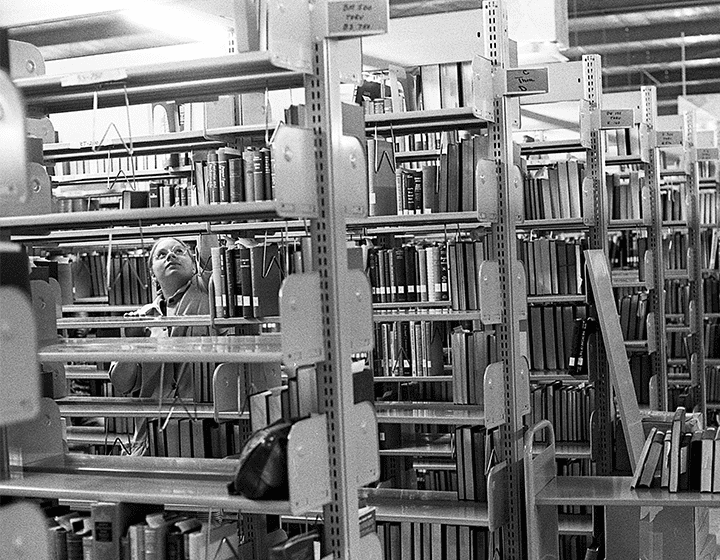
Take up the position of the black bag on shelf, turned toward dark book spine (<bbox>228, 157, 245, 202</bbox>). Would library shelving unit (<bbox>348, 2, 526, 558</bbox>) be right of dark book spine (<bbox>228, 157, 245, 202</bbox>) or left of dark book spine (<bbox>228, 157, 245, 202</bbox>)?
right

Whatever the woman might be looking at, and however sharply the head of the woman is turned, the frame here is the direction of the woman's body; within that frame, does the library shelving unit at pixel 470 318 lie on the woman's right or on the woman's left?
on the woman's left

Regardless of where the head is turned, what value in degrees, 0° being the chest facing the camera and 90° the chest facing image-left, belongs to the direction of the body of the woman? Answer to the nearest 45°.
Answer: approximately 45°

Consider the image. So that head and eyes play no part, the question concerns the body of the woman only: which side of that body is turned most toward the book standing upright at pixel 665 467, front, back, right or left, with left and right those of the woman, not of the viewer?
left

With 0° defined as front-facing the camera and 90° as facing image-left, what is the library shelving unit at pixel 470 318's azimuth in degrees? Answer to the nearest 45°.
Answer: approximately 45°

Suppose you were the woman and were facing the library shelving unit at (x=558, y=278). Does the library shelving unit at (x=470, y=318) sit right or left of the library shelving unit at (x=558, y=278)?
right

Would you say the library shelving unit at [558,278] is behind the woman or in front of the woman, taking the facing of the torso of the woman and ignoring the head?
behind
